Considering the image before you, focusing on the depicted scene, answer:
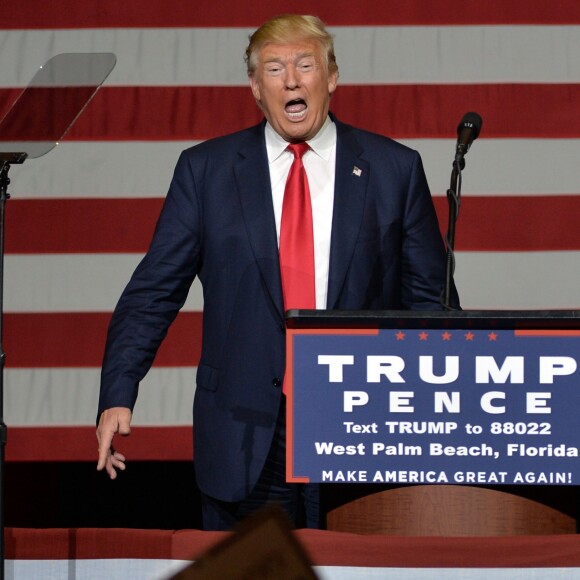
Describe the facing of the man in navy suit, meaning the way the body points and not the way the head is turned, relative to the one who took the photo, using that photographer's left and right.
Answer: facing the viewer
